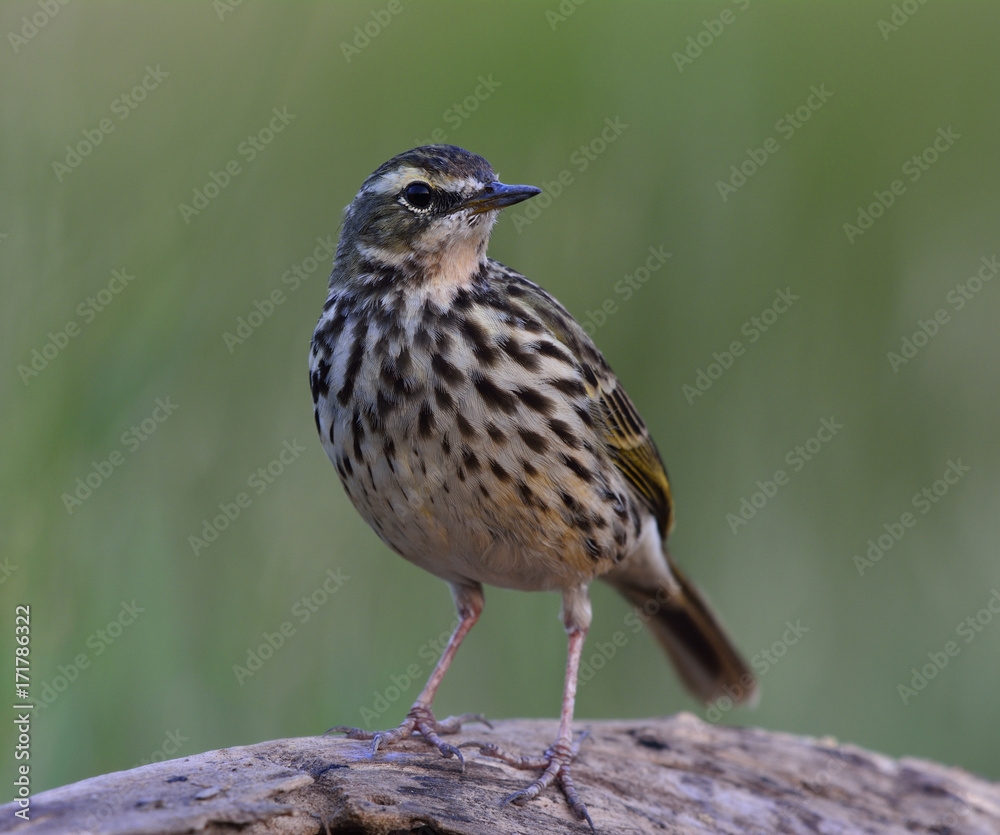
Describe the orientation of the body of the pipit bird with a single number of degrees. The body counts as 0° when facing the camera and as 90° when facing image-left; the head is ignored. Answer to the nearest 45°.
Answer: approximately 45°
